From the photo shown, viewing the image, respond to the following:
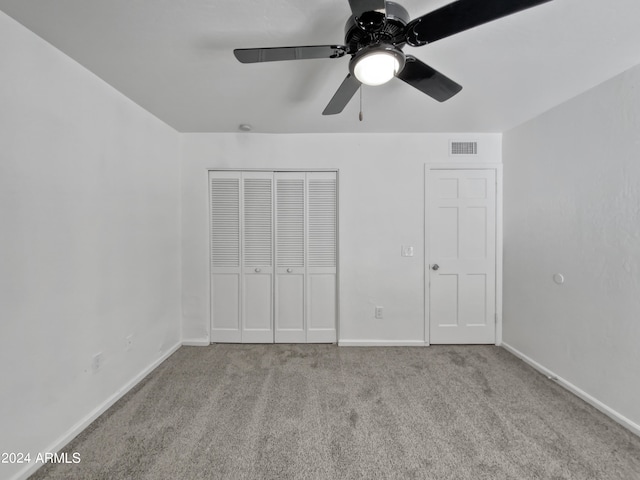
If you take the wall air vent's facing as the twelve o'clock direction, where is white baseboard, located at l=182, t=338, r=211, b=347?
The white baseboard is roughly at 2 o'clock from the wall air vent.

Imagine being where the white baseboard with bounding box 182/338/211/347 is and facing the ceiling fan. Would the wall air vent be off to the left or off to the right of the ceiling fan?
left

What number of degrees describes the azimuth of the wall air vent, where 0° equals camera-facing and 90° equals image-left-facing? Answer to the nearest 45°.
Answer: approximately 0°

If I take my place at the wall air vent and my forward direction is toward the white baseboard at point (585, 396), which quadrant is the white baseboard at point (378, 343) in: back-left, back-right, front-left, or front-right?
back-right

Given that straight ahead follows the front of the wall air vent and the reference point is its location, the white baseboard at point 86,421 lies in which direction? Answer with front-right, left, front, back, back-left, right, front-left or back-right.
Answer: front-right
